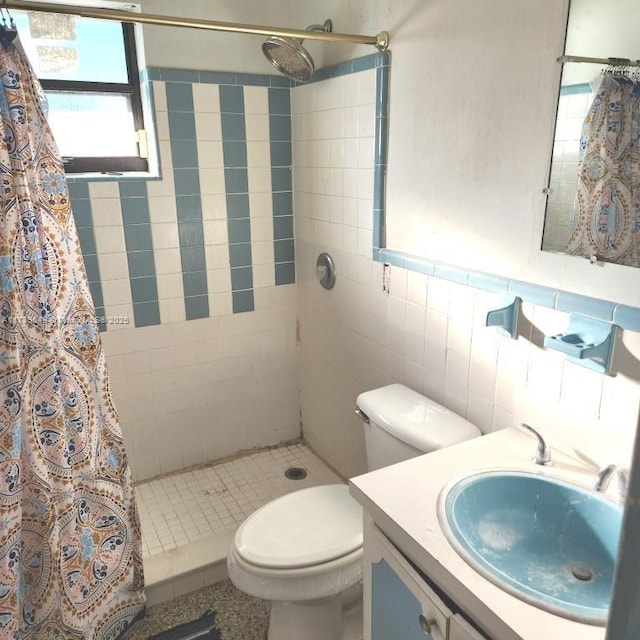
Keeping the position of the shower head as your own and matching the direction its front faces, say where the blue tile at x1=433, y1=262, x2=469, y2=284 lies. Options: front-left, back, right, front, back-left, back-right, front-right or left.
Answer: left

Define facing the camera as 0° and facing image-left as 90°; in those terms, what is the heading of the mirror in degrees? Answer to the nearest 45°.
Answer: approximately 45°

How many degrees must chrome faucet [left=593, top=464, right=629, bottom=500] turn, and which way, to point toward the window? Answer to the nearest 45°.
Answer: approximately 45° to its right

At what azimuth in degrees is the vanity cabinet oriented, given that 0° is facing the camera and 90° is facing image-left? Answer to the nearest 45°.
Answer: approximately 45°

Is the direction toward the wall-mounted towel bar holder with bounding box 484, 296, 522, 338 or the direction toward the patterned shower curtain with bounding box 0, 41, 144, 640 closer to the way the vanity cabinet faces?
the patterned shower curtain

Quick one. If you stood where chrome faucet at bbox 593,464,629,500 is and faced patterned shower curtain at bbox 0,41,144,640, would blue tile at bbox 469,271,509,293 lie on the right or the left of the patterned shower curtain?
right

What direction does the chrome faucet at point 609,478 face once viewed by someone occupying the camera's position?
facing the viewer and to the left of the viewer
